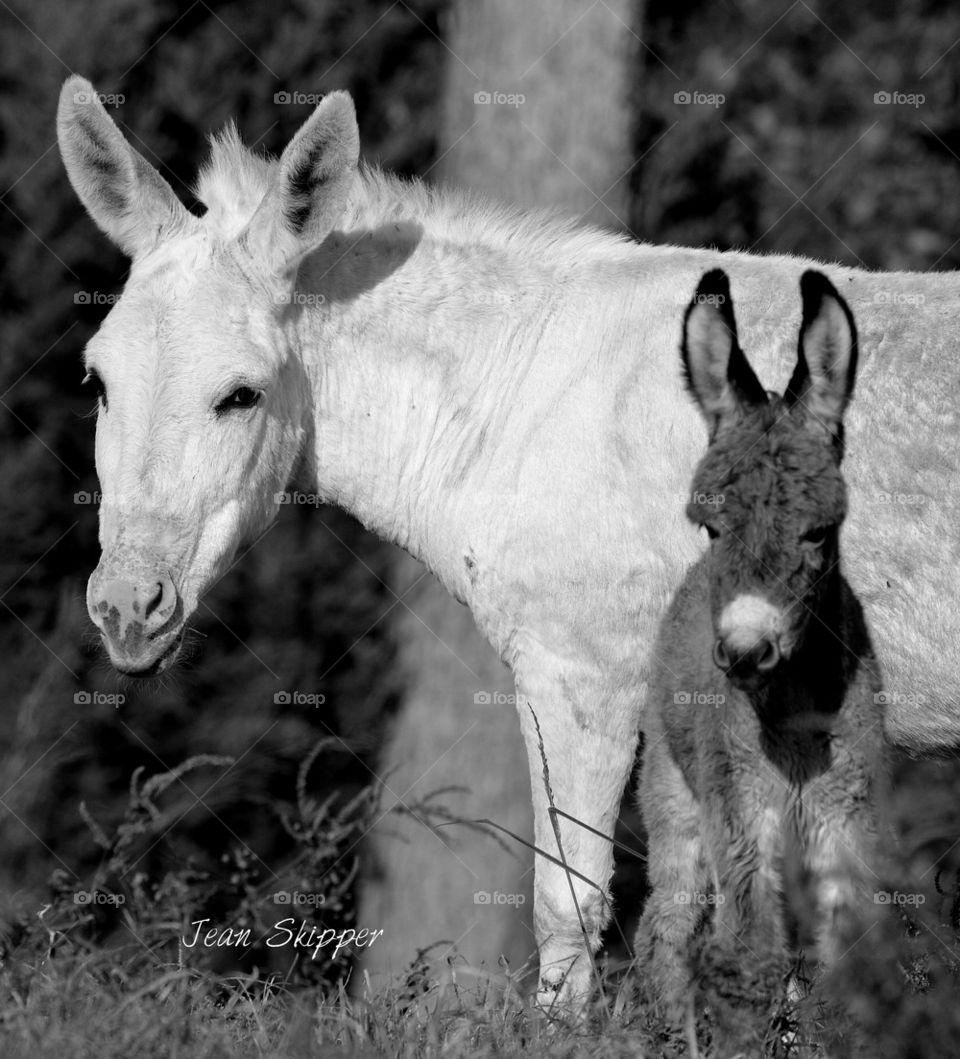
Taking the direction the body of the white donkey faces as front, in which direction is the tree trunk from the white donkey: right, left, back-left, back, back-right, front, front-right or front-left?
right

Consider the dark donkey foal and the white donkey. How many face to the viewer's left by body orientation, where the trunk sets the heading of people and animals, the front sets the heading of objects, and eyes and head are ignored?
1

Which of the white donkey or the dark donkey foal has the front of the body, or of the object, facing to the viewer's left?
the white donkey

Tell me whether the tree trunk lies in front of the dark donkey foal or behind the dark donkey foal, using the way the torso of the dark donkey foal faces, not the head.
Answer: behind

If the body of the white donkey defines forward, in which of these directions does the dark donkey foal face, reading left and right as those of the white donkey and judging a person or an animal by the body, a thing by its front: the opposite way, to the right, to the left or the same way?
to the left

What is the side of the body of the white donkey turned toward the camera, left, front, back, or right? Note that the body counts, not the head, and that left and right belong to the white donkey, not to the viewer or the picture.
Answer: left

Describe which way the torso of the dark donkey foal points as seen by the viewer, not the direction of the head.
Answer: toward the camera

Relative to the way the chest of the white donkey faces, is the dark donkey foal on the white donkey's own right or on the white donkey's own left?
on the white donkey's own left
